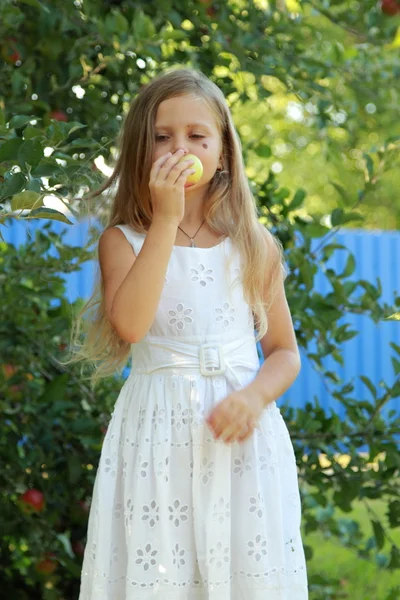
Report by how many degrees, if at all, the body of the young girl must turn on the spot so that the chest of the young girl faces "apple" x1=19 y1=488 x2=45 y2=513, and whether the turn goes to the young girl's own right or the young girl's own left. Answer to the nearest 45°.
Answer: approximately 135° to the young girl's own right

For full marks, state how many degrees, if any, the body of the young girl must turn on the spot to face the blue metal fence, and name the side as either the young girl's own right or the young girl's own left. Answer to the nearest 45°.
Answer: approximately 180°

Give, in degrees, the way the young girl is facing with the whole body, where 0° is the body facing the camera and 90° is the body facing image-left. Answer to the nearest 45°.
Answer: approximately 0°
